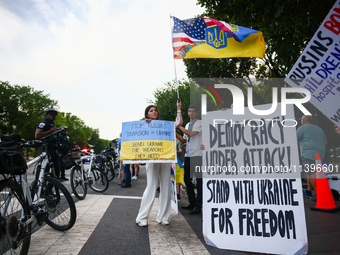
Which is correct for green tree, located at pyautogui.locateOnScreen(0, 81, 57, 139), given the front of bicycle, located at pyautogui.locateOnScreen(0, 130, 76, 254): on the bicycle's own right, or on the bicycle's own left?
on the bicycle's own left

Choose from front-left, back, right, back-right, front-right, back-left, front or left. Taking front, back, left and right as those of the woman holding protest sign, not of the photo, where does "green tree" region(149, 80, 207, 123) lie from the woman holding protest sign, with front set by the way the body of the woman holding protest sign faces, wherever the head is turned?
back

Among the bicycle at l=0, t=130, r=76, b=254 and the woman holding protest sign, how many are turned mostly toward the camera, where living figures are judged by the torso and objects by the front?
1

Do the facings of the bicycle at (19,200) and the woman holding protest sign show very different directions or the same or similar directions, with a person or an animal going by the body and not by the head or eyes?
very different directions

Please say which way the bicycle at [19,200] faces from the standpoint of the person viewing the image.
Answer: facing away from the viewer and to the right of the viewer

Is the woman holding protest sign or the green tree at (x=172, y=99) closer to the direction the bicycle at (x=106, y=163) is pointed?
the woman holding protest sign

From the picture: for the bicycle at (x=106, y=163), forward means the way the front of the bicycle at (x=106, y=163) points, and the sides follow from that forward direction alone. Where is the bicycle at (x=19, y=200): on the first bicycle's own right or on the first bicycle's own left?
on the first bicycle's own right
